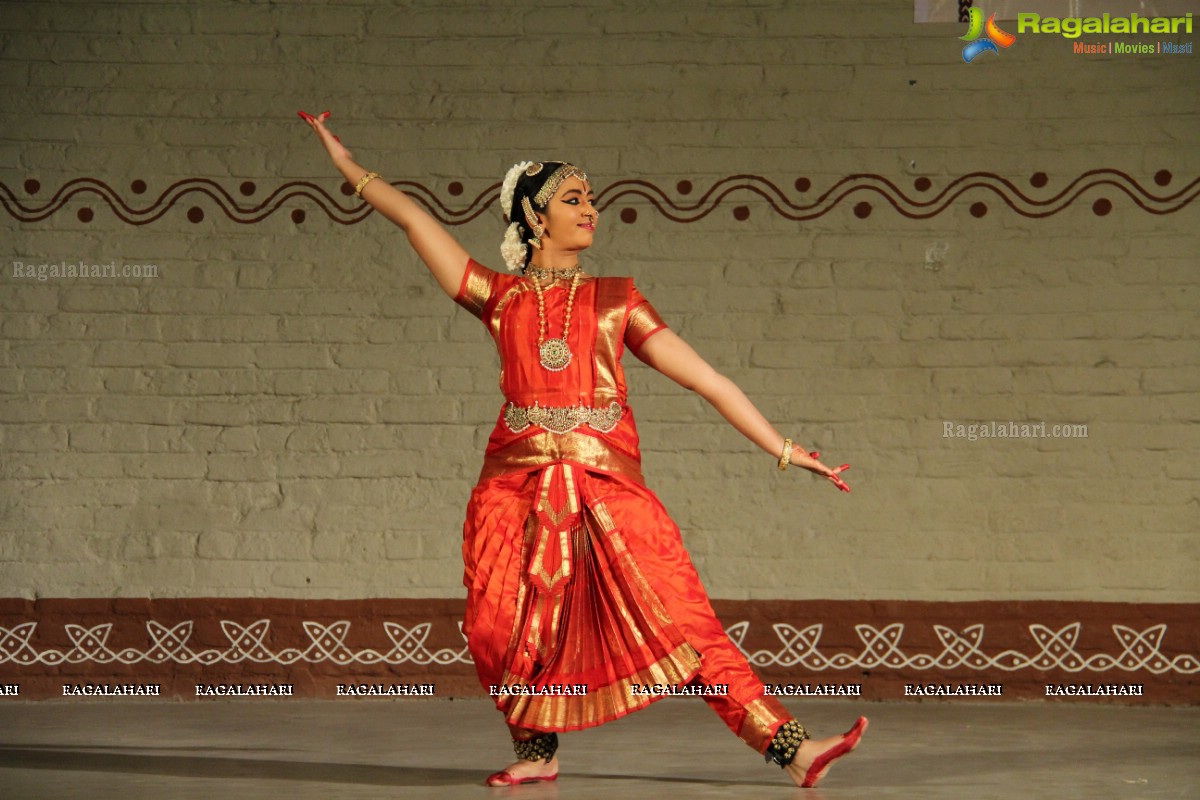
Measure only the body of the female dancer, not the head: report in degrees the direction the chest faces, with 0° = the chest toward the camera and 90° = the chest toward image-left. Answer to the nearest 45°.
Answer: approximately 0°
